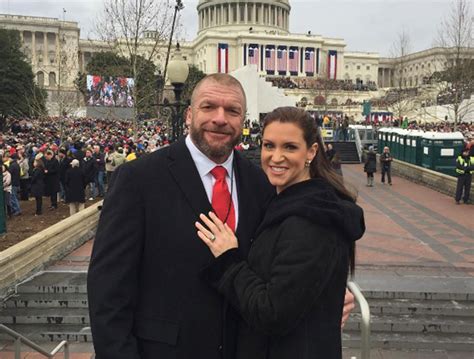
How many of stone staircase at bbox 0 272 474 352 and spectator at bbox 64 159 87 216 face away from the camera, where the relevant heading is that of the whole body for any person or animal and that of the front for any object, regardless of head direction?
1

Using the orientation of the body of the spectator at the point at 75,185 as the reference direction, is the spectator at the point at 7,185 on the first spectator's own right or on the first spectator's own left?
on the first spectator's own left

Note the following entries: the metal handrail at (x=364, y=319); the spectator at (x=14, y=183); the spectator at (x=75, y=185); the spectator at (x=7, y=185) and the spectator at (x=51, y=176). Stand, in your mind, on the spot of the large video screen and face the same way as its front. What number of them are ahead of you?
5

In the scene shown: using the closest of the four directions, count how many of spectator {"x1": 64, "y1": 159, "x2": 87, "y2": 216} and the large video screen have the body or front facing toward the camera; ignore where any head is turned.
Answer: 1

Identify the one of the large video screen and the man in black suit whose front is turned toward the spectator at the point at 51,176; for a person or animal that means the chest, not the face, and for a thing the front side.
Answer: the large video screen

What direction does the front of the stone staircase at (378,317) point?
toward the camera

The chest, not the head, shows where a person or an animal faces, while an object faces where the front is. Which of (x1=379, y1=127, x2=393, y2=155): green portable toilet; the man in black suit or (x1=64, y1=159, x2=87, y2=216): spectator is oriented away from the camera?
the spectator

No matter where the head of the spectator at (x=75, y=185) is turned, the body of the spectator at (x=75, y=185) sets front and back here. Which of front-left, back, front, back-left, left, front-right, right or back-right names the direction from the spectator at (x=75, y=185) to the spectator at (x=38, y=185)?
front-left

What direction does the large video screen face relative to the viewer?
toward the camera

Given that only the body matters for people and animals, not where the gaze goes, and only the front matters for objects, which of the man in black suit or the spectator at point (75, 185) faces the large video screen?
the spectator

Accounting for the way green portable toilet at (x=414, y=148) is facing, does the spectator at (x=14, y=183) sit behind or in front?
in front

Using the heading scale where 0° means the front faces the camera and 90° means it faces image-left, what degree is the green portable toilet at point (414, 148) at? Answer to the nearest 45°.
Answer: approximately 45°

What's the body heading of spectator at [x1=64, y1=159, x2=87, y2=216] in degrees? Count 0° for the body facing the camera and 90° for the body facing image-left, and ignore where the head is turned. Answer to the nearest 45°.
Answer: approximately 180°

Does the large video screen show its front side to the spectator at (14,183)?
yes

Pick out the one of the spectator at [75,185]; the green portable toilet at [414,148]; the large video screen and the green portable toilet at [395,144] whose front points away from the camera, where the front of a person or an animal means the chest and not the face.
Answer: the spectator

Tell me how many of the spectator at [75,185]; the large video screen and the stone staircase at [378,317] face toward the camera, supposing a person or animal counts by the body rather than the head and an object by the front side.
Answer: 2

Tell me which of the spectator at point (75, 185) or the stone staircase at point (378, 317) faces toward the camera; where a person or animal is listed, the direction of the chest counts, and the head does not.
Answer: the stone staircase
